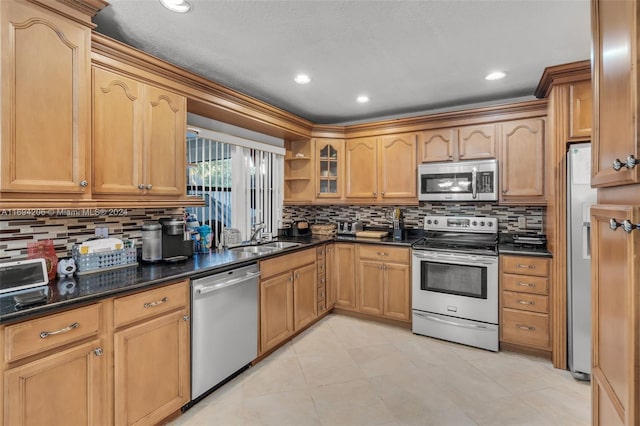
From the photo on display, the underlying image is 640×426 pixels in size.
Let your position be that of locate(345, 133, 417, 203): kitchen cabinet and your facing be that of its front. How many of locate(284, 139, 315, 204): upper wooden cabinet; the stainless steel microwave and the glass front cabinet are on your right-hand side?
2

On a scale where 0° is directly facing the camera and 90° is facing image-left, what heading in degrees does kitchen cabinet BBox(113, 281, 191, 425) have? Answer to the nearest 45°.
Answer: approximately 315°

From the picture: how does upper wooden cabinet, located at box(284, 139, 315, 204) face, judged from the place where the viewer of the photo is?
facing the viewer and to the right of the viewer

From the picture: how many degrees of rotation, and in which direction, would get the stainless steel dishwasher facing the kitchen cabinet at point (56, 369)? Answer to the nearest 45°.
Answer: approximately 90° to its right

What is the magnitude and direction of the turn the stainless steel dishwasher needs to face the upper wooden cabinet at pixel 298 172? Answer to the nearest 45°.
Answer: approximately 90° to its left

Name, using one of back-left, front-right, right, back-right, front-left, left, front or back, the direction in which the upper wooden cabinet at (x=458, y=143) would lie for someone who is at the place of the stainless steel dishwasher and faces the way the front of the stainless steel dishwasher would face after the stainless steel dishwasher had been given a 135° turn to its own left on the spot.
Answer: right

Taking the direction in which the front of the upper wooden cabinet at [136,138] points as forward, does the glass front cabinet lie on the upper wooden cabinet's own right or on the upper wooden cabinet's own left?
on the upper wooden cabinet's own left

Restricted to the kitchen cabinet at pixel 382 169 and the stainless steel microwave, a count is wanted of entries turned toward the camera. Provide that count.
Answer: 2

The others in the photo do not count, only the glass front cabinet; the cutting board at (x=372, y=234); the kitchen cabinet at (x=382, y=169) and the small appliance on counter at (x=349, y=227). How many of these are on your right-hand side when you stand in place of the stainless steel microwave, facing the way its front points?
4

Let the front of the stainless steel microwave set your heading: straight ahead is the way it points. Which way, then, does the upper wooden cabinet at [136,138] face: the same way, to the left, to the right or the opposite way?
to the left

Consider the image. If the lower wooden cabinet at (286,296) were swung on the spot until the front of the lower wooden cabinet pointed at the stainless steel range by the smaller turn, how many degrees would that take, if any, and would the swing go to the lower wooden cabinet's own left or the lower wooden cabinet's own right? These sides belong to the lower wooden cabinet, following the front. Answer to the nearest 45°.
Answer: approximately 45° to the lower wooden cabinet's own left
